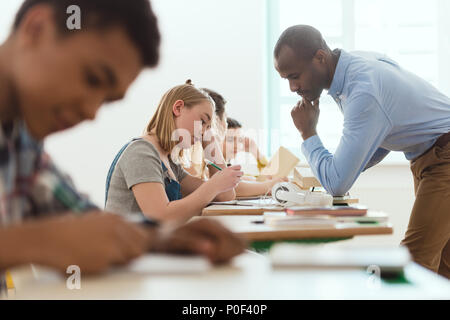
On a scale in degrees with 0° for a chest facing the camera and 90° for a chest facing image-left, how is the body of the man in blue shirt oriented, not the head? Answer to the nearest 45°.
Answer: approximately 90°

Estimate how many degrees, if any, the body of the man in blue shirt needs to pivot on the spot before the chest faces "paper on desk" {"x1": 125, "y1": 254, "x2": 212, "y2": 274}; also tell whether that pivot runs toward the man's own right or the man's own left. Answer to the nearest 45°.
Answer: approximately 90° to the man's own left

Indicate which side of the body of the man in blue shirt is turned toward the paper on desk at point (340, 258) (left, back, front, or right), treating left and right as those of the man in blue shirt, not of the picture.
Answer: left
